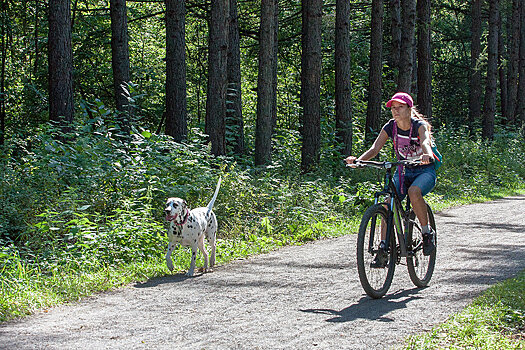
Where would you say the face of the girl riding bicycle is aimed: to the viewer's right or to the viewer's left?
to the viewer's left

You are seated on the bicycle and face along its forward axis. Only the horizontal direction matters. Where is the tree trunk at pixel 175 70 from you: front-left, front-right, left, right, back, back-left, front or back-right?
right

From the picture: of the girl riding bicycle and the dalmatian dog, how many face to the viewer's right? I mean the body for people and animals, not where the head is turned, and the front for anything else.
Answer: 0

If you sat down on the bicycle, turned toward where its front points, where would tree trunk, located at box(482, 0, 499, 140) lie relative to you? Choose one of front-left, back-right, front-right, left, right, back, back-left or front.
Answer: back-right

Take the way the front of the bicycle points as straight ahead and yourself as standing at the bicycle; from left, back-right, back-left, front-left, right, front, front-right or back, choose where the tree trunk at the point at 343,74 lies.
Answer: back-right

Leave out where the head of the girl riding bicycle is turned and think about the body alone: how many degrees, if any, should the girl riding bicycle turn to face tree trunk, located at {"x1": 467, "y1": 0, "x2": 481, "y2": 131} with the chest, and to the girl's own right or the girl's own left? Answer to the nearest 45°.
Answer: approximately 135° to the girl's own right

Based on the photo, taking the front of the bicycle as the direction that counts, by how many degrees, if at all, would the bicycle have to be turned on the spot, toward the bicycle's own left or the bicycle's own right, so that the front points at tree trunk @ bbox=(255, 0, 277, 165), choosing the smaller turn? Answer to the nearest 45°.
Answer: approximately 135° to the bicycle's own right

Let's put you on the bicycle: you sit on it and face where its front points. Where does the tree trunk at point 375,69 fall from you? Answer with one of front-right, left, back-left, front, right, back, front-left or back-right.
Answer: back-right

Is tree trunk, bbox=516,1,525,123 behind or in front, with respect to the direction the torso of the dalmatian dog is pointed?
behind

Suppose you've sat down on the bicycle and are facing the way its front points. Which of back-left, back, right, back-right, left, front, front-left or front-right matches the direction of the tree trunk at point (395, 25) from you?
back-right

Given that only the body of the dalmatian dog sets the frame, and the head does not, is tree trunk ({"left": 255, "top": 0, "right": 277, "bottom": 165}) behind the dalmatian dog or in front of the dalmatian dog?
behind

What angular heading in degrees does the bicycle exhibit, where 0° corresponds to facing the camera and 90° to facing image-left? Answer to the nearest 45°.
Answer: approximately 45°

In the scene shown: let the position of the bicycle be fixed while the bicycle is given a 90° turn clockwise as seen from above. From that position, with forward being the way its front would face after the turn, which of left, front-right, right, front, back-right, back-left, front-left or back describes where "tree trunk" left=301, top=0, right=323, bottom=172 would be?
front-right

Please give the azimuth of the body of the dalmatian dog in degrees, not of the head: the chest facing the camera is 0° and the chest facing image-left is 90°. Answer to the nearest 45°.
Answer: approximately 45°
